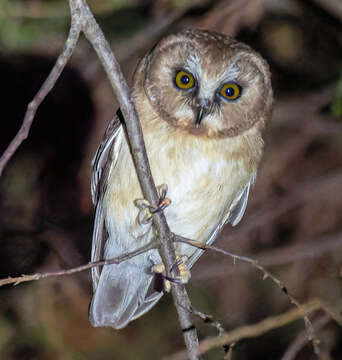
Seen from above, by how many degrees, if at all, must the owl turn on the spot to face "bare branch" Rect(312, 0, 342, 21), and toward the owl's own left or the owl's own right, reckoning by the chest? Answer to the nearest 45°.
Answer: approximately 135° to the owl's own left

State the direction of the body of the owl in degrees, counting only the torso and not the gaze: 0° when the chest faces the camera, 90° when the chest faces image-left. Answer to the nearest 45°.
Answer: approximately 0°
